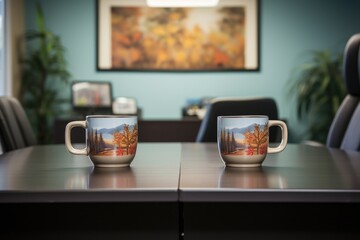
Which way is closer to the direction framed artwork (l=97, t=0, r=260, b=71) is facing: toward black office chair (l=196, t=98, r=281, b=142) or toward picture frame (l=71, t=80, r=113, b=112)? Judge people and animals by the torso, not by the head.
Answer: the black office chair

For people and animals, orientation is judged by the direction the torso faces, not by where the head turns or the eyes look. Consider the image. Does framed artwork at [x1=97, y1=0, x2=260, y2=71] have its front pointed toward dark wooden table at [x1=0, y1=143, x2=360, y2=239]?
yes

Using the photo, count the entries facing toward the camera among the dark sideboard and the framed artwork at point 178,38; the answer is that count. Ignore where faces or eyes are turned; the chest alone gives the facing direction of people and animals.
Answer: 2

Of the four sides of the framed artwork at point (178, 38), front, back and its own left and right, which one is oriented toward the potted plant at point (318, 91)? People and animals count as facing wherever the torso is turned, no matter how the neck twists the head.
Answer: left

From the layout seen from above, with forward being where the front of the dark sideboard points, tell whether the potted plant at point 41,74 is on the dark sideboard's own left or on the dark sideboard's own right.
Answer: on the dark sideboard's own right

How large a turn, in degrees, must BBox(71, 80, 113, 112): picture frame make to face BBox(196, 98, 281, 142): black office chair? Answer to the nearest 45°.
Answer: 0° — it already faces it

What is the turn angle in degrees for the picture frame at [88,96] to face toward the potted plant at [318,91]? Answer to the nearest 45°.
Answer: approximately 90° to its left

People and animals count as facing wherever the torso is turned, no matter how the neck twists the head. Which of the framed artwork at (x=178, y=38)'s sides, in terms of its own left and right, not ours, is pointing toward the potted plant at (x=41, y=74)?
right

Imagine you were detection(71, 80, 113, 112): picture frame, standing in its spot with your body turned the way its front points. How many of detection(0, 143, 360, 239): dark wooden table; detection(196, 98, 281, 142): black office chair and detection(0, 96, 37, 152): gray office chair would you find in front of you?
3

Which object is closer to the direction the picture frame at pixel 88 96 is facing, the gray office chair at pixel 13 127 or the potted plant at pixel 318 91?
the gray office chair
